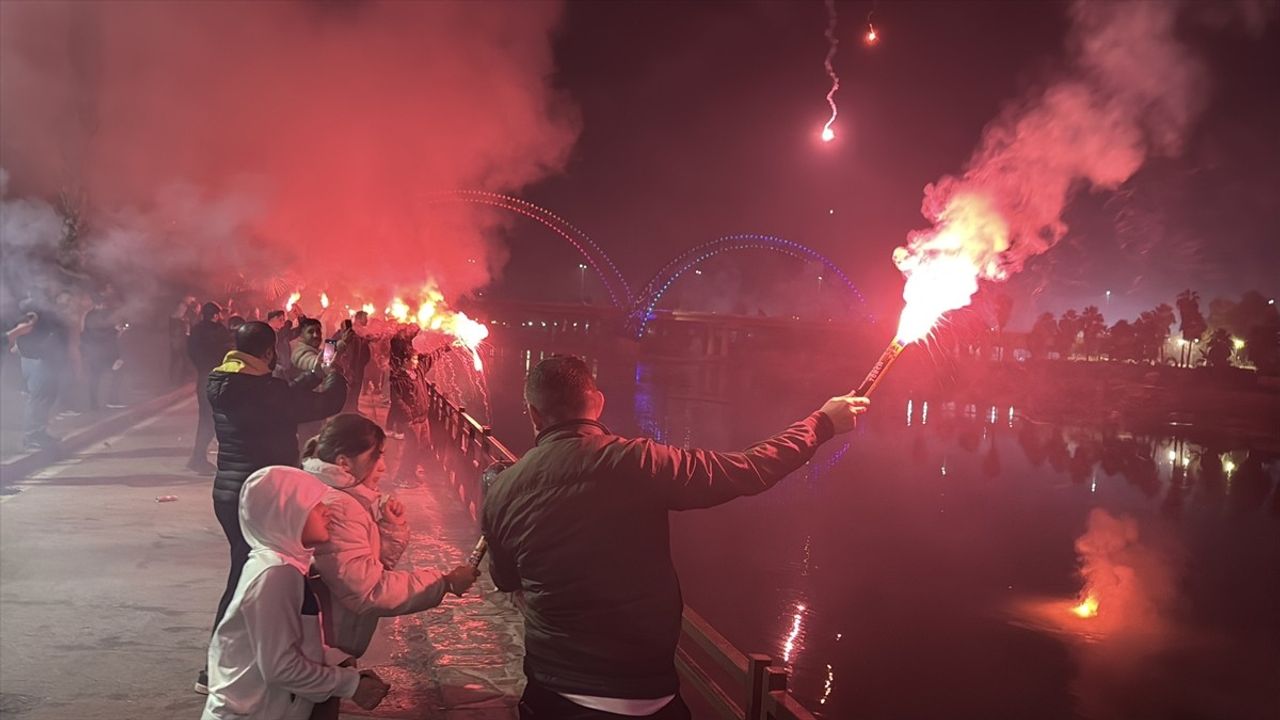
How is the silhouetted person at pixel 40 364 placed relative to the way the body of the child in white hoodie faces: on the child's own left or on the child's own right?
on the child's own left

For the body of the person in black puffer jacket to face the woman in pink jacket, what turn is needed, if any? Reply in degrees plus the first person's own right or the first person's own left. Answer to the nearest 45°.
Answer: approximately 135° to the first person's own right

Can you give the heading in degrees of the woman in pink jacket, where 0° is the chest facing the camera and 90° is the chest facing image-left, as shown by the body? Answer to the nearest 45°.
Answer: approximately 270°

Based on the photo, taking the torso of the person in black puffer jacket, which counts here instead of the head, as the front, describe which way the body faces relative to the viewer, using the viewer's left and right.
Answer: facing away from the viewer and to the right of the viewer

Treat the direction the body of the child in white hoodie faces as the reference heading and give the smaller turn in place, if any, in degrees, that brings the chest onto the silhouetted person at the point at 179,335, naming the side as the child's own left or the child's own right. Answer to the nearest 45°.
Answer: approximately 90° to the child's own left

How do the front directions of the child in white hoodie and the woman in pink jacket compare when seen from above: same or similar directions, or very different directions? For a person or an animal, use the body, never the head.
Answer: same or similar directions

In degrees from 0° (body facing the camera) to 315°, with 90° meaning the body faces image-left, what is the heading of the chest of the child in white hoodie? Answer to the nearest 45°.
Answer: approximately 270°

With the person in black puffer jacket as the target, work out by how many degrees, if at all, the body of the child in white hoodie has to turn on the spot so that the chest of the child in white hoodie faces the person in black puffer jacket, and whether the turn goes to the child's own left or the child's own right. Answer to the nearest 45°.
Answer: approximately 90° to the child's own left

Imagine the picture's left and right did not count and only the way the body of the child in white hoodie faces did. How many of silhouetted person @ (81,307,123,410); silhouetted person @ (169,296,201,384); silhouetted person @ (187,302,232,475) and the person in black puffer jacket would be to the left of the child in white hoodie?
4

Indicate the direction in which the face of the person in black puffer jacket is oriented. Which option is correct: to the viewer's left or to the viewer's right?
to the viewer's right

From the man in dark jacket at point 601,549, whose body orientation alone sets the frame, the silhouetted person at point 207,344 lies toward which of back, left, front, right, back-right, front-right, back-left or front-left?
front-left

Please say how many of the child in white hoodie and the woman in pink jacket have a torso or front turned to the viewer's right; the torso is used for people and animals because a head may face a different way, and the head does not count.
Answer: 2

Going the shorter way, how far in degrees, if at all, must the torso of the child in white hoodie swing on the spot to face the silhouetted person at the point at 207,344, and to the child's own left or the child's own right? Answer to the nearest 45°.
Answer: approximately 90° to the child's own left

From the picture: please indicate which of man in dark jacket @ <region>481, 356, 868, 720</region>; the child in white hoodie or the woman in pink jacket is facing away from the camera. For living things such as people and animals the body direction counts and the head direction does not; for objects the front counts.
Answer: the man in dark jacket

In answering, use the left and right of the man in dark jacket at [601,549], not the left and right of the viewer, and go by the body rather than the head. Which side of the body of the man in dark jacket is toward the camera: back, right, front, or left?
back

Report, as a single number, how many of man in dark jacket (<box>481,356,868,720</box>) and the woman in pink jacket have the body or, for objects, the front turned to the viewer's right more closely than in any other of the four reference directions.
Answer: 1

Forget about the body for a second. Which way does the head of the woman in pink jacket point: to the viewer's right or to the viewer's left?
to the viewer's right
